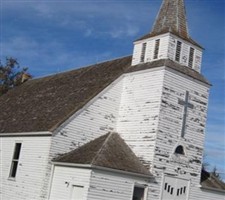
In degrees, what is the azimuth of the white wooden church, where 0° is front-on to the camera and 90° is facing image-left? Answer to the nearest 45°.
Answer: approximately 315°
